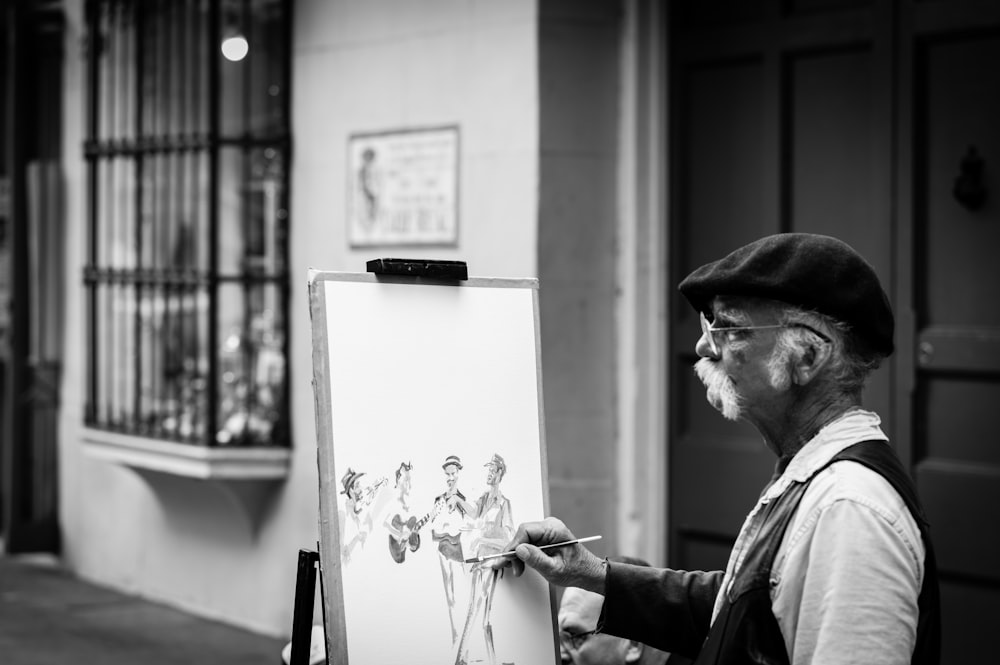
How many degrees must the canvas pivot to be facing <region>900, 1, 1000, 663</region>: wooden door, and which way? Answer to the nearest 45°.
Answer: approximately 90° to its left

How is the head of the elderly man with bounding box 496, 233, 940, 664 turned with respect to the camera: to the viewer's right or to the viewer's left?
to the viewer's left

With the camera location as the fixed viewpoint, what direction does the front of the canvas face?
facing the viewer and to the right of the viewer

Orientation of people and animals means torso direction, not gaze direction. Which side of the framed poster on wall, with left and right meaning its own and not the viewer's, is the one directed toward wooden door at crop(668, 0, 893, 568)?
left

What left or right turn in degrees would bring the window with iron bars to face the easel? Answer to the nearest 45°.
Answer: approximately 45° to its left

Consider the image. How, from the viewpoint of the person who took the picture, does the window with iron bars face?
facing the viewer and to the left of the viewer

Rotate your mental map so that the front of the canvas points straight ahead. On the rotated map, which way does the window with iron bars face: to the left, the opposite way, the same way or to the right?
to the right

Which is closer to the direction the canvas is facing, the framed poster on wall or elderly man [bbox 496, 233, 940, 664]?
the elderly man

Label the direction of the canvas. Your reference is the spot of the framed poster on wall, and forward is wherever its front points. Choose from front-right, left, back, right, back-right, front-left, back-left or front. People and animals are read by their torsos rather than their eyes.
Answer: front-left

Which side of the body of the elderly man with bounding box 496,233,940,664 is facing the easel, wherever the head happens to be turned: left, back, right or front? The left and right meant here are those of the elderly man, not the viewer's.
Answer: front

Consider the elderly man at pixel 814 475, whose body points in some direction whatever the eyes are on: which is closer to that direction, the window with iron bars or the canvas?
the canvas

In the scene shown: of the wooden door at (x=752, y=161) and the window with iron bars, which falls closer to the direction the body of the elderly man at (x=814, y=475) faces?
the window with iron bars

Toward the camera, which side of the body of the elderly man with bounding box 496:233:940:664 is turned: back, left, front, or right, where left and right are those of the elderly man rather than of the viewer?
left

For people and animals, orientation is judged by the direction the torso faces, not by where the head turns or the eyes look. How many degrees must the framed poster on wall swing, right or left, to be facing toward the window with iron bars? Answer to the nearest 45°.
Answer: approximately 90° to its right

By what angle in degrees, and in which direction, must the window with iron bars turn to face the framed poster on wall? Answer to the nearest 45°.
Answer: approximately 90° to its left

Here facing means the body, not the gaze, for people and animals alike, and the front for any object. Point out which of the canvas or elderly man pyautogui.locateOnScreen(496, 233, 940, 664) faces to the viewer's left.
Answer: the elderly man

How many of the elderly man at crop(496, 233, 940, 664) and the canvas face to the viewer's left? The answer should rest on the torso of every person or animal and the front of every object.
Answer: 1

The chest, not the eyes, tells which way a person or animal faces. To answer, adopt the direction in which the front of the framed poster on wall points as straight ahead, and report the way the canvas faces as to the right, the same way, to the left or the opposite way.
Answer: to the left
